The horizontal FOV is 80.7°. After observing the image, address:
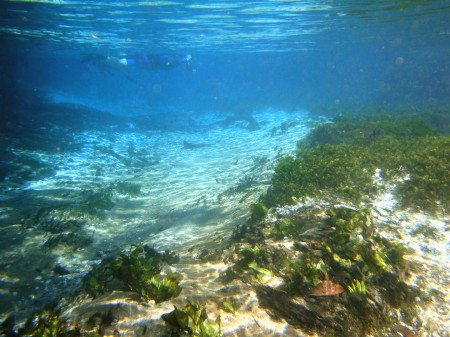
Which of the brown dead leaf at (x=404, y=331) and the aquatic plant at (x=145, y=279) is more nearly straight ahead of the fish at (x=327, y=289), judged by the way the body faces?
the aquatic plant

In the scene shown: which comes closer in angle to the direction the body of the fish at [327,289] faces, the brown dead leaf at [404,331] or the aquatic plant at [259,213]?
the aquatic plant

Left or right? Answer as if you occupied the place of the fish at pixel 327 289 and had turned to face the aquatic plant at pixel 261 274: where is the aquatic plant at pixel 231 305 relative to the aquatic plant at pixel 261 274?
left

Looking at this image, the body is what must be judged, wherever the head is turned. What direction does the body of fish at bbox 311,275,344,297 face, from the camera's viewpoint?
to the viewer's left
